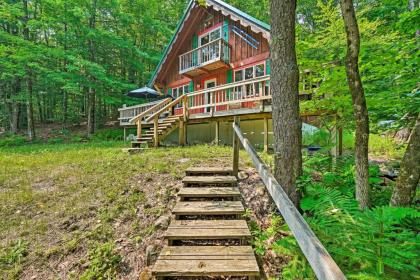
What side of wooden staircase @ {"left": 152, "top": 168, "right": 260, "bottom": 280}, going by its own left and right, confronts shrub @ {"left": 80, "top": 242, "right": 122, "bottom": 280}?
right

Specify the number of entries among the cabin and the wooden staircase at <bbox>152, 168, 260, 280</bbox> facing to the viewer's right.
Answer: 0

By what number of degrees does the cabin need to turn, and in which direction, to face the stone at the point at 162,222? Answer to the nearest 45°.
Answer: approximately 45° to its left

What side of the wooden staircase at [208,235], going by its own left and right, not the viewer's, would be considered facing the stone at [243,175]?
back

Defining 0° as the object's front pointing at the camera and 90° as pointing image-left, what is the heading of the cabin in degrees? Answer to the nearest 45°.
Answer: approximately 45°

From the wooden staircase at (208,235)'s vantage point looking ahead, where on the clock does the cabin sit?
The cabin is roughly at 6 o'clock from the wooden staircase.

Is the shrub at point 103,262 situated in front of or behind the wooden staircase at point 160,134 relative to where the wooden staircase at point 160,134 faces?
in front

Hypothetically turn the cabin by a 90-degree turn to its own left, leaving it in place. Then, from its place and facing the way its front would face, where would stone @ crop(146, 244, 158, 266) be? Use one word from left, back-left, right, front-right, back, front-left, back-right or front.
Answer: front-right

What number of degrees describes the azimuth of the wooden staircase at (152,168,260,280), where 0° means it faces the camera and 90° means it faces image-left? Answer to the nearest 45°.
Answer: approximately 0°

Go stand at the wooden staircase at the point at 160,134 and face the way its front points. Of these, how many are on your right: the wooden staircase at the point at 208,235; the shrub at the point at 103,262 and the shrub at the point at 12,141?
1

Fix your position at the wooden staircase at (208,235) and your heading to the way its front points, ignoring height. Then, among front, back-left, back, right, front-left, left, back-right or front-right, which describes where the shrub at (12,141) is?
back-right

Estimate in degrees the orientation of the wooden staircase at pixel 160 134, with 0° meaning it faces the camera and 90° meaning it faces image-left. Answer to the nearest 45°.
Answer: approximately 45°

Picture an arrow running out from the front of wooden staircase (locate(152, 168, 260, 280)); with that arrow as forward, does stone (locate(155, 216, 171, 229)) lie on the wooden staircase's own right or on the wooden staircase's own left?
on the wooden staircase's own right

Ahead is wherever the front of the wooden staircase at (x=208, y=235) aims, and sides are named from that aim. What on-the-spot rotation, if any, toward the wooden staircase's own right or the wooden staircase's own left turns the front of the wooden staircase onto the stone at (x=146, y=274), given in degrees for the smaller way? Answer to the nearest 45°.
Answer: approximately 45° to the wooden staircase's own right

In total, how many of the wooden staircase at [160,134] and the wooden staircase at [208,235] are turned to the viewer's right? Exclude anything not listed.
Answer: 0
